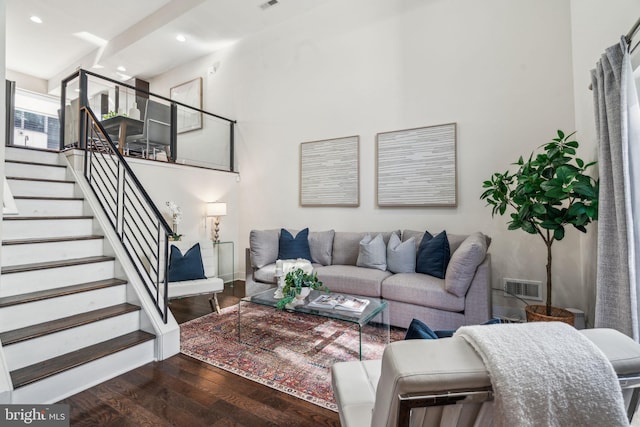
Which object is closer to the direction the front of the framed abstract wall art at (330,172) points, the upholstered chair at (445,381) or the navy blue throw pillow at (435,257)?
the upholstered chair

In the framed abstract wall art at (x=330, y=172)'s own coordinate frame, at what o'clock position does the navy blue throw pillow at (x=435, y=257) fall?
The navy blue throw pillow is roughly at 9 o'clock from the framed abstract wall art.

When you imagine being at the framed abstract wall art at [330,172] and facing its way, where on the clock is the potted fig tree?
The potted fig tree is roughly at 9 o'clock from the framed abstract wall art.

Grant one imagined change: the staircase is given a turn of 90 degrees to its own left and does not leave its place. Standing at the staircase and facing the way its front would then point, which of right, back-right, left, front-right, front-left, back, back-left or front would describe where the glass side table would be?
front

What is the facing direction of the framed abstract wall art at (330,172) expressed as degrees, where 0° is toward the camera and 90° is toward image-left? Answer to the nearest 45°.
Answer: approximately 45°

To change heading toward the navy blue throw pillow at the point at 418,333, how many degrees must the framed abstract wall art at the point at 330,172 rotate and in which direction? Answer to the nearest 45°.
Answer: approximately 45° to its left

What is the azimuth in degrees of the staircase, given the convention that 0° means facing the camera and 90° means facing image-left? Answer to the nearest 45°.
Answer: approximately 315°

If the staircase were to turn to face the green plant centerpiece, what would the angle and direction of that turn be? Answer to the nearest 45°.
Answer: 0° — it already faces it

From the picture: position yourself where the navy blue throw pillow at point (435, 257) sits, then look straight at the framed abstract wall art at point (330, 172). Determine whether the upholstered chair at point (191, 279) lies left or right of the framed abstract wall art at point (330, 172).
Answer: left

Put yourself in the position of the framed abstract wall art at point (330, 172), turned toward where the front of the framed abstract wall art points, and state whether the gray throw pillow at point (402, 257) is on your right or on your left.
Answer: on your left

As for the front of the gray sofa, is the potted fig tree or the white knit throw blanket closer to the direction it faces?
the white knit throw blanket
